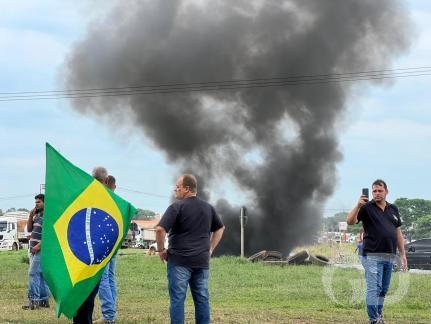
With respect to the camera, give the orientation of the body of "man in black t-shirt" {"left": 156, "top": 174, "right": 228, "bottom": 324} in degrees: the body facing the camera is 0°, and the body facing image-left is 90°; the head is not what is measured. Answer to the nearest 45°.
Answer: approximately 180°

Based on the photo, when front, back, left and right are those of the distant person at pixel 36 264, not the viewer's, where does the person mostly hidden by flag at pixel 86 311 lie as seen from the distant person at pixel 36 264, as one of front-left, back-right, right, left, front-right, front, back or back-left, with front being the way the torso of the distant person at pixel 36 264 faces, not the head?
front-left

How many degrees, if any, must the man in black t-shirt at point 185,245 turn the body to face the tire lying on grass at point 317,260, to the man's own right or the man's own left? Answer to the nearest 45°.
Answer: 0° — they already face it
